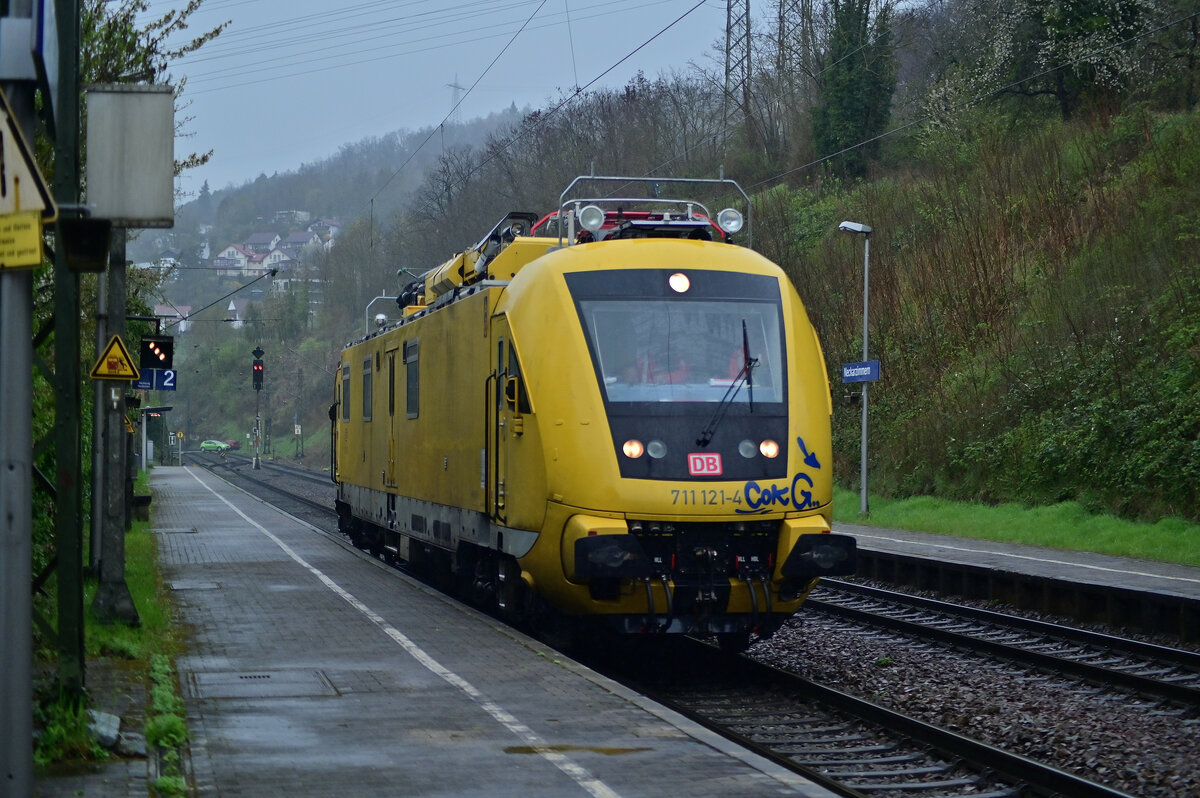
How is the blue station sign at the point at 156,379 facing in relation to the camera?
toward the camera

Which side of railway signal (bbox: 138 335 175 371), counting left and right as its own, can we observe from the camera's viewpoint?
front

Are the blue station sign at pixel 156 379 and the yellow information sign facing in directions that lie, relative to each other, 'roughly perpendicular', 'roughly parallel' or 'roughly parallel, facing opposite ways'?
roughly parallel

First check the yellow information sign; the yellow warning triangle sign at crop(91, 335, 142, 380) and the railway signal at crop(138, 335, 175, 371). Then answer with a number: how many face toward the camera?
3

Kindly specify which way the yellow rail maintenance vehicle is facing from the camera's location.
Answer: facing the viewer and to the right of the viewer

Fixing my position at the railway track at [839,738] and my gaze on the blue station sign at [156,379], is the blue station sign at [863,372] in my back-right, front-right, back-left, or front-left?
front-right

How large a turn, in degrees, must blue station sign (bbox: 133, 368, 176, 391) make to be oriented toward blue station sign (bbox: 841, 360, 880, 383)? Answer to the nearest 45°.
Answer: approximately 90° to its left

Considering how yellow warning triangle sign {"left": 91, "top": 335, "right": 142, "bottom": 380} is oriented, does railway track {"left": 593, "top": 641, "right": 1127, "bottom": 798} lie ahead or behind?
ahead

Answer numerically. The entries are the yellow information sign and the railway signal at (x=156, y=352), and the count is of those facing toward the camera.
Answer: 2

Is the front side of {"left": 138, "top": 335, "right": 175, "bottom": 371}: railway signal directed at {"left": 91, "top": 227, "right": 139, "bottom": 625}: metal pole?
yes

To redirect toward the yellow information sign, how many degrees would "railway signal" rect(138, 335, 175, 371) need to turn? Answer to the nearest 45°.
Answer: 0° — it already faces it

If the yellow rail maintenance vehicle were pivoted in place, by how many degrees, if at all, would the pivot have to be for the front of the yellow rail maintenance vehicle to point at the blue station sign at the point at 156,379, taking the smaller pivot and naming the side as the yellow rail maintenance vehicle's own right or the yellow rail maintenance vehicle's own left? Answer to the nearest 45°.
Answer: approximately 180°

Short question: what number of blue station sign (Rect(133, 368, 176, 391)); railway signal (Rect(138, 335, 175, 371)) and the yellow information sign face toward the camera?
3

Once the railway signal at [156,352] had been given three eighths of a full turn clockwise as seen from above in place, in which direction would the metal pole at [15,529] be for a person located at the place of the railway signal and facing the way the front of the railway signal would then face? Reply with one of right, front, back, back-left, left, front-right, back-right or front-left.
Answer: back-left

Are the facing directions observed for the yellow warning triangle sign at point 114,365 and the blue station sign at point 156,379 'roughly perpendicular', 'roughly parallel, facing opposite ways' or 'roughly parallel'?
roughly parallel

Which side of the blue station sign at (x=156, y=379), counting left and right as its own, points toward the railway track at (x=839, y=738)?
front
